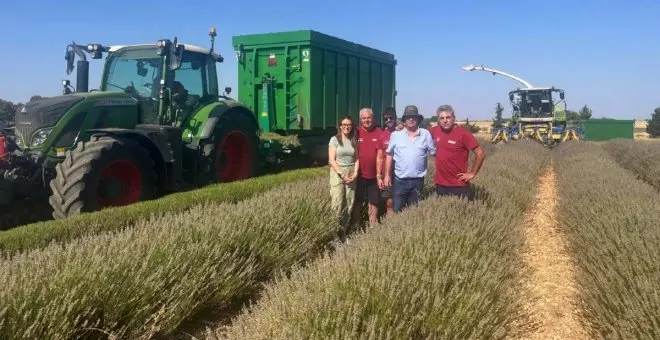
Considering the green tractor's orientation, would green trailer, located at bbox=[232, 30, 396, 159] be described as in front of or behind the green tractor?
behind

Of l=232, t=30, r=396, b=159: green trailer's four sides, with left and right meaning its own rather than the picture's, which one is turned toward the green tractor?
front

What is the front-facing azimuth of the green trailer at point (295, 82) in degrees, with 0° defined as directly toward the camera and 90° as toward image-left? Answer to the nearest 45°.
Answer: approximately 45°

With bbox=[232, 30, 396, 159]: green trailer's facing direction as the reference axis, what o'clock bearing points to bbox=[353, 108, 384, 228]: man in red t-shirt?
The man in red t-shirt is roughly at 10 o'clock from the green trailer.

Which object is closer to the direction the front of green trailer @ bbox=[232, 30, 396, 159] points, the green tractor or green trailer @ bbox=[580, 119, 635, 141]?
the green tractor

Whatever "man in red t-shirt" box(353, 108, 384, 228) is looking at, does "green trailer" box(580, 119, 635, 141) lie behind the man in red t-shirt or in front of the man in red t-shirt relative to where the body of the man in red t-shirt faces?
behind

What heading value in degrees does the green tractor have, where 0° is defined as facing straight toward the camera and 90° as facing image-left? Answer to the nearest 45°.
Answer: approximately 45°

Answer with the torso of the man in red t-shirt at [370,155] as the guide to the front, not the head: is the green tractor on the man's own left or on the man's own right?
on the man's own right

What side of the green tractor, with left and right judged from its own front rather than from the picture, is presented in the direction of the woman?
left

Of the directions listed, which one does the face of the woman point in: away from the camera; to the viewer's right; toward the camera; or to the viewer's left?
toward the camera

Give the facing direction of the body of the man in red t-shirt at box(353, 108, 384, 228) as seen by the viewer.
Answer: toward the camera

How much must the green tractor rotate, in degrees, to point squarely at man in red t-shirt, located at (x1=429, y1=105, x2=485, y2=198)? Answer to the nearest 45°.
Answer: approximately 90° to its left

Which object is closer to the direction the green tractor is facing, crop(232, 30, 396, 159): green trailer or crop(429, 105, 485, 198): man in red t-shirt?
the man in red t-shirt

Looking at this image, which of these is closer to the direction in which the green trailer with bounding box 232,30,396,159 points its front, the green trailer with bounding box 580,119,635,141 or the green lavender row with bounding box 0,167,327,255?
the green lavender row

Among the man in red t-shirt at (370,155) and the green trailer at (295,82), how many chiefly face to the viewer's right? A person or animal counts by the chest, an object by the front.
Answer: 0

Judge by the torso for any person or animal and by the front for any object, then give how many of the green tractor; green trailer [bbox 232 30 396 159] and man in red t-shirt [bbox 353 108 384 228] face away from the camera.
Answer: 0
